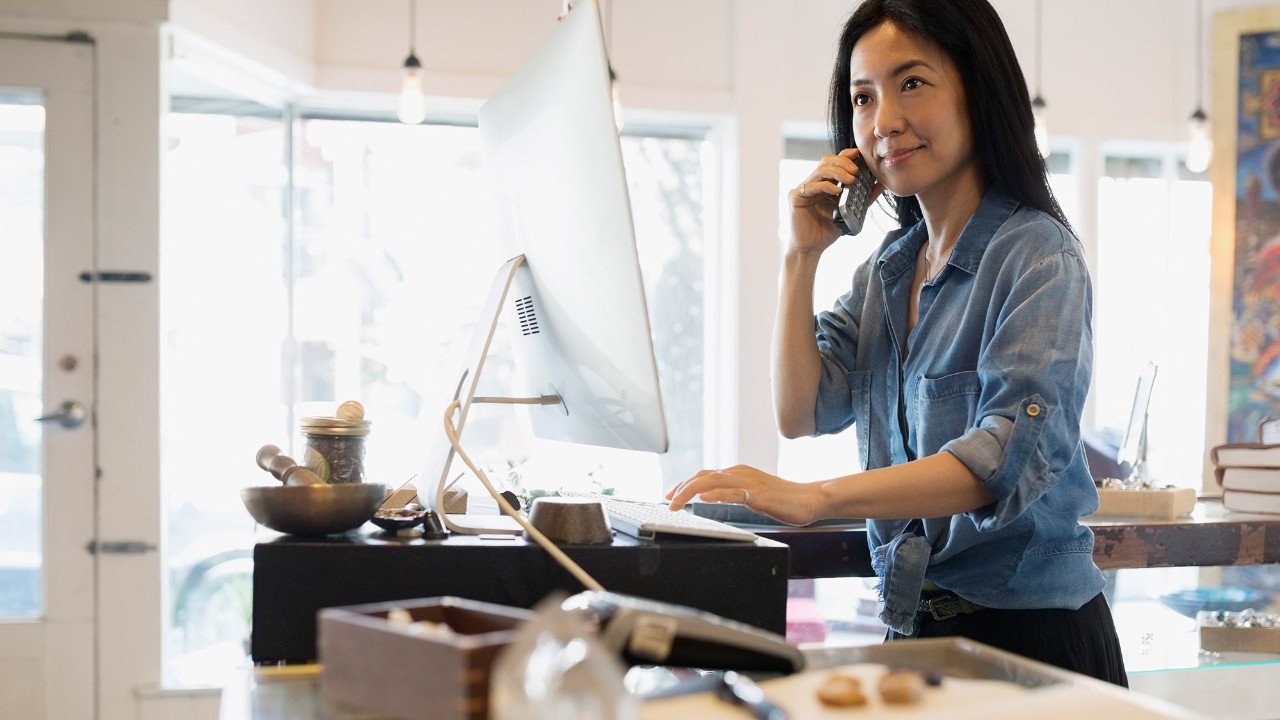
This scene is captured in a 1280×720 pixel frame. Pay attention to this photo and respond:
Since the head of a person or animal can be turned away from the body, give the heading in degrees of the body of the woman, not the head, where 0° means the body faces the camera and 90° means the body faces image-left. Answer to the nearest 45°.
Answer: approximately 45°

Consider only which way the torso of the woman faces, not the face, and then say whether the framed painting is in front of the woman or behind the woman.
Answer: behind

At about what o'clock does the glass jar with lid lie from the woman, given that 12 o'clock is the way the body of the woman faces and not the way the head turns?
The glass jar with lid is roughly at 1 o'clock from the woman.

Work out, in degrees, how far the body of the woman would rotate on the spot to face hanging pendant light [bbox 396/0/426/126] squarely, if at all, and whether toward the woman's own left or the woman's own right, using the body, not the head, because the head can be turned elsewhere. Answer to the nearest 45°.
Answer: approximately 90° to the woman's own right

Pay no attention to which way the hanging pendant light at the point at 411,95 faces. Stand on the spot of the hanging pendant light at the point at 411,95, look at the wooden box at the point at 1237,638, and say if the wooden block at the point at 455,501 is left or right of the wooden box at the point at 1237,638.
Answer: right

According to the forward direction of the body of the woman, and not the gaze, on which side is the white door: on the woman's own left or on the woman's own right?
on the woman's own right

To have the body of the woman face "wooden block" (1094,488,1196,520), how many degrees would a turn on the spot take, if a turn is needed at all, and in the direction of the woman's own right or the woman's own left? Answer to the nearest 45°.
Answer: approximately 180°
